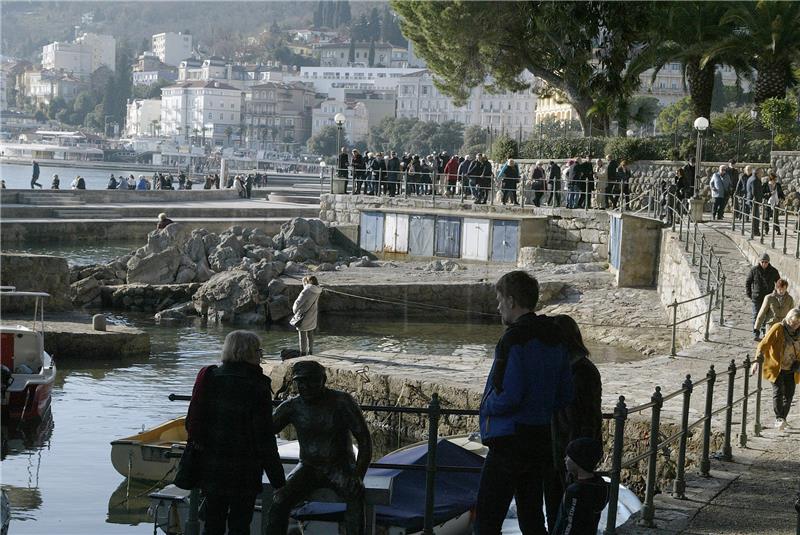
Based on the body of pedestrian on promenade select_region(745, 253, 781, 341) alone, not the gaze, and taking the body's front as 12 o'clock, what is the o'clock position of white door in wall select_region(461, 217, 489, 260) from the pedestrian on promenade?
The white door in wall is roughly at 5 o'clock from the pedestrian on promenade.

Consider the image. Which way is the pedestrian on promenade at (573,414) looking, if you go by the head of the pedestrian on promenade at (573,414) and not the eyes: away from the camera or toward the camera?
away from the camera

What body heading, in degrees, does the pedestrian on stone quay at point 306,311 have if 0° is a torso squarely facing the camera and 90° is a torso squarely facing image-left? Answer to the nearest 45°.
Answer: approximately 135°

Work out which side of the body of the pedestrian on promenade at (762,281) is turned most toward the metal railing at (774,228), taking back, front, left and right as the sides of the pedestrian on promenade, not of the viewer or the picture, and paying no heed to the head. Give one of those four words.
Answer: back

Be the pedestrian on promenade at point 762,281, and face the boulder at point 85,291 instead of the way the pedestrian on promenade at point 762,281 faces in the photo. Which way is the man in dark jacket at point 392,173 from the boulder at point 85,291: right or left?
right

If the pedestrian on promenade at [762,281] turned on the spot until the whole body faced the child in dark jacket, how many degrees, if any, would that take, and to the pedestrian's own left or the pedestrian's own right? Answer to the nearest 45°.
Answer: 0° — they already face them

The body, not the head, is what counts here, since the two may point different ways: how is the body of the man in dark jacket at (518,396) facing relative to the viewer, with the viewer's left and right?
facing away from the viewer and to the left of the viewer

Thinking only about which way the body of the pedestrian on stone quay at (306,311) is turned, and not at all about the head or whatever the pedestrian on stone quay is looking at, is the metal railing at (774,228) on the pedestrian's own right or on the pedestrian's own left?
on the pedestrian's own right

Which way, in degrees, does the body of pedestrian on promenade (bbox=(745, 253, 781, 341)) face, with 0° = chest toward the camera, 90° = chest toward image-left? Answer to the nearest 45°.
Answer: approximately 0°
